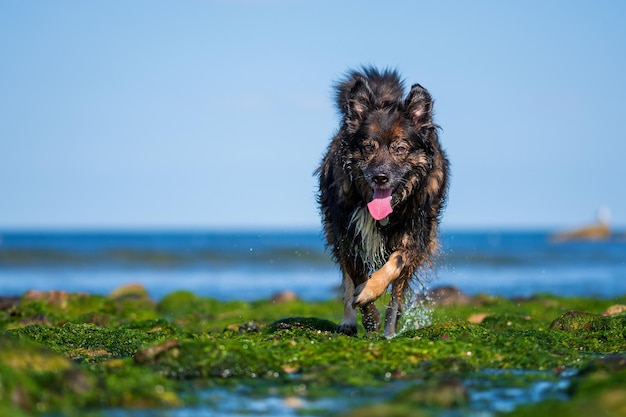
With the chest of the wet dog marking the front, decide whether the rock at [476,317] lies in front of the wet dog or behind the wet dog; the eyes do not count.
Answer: behind

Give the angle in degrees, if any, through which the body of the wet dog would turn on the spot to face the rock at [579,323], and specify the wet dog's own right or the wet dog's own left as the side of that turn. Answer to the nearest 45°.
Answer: approximately 90° to the wet dog's own left

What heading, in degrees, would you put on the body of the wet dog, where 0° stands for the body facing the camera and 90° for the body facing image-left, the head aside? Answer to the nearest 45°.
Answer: approximately 0°

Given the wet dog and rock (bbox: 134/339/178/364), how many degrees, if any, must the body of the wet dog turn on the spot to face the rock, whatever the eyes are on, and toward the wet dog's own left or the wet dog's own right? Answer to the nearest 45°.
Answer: approximately 45° to the wet dog's own right

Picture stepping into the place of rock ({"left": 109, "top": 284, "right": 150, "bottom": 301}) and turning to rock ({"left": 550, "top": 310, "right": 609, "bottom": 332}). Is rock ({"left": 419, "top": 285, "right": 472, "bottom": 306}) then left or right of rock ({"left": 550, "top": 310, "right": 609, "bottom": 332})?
left

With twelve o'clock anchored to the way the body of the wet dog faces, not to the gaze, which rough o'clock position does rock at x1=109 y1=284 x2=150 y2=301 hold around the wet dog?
The rock is roughly at 5 o'clock from the wet dog.

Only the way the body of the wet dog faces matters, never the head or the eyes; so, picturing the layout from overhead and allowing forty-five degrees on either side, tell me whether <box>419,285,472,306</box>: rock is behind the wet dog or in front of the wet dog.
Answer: behind
